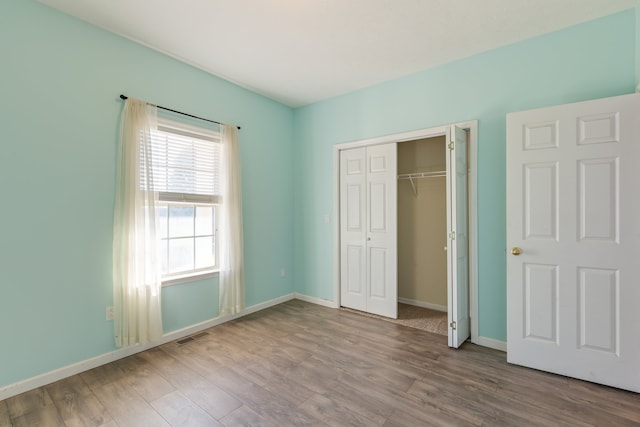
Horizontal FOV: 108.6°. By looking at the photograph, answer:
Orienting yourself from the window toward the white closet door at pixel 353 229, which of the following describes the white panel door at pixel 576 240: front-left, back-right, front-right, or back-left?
front-right

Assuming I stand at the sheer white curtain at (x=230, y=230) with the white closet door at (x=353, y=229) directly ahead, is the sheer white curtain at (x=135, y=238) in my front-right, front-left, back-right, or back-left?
back-right

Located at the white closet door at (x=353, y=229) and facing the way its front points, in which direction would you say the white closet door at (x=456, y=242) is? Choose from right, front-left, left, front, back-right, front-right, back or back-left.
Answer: left

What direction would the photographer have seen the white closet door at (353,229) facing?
facing the viewer and to the left of the viewer

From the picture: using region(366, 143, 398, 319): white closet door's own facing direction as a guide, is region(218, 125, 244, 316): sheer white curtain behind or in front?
in front

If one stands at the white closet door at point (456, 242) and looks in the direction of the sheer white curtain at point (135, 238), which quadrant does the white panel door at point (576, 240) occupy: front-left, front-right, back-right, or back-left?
back-left

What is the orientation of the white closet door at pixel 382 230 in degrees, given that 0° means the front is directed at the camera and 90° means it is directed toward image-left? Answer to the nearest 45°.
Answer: approximately 45°

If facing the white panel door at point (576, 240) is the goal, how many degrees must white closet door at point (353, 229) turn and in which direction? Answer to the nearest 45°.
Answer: approximately 90° to its left

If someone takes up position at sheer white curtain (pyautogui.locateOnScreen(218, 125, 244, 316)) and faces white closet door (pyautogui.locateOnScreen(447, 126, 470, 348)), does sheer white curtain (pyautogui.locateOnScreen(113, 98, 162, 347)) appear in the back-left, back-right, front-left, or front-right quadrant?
back-right

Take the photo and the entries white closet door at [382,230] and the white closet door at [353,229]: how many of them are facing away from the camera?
0

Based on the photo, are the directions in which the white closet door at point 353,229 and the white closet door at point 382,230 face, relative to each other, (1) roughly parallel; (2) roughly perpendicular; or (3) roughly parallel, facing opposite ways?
roughly parallel

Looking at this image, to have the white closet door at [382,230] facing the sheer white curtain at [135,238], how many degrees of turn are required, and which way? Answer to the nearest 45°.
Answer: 0° — it already faces it
